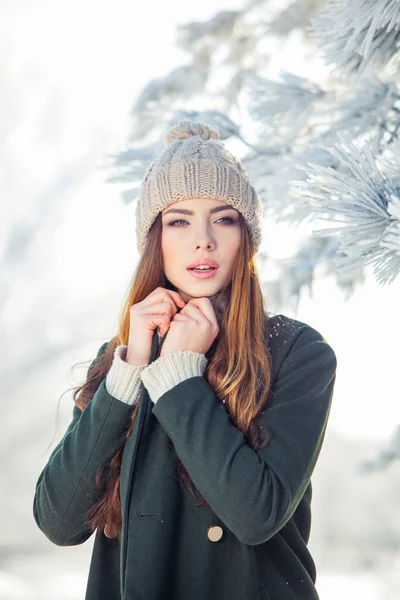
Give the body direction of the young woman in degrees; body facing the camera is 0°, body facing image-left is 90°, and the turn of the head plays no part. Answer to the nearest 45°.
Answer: approximately 0°
